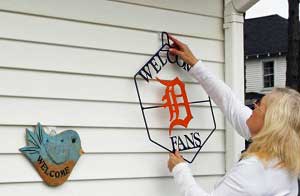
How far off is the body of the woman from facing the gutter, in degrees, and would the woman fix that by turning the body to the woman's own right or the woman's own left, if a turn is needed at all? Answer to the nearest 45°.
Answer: approximately 45° to the woman's own right

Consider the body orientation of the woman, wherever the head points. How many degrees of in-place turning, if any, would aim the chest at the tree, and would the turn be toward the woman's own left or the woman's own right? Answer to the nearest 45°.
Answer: approximately 45° to the woman's own right

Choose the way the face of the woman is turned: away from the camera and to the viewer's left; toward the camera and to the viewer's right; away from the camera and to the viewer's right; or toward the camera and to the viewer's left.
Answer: away from the camera and to the viewer's left

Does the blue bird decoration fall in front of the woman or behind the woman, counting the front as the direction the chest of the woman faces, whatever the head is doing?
in front

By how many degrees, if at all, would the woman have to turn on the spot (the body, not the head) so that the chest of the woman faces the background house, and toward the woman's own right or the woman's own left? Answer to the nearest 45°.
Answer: approximately 45° to the woman's own right

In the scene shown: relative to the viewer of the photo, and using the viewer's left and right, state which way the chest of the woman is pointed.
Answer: facing away from the viewer and to the left of the viewer
